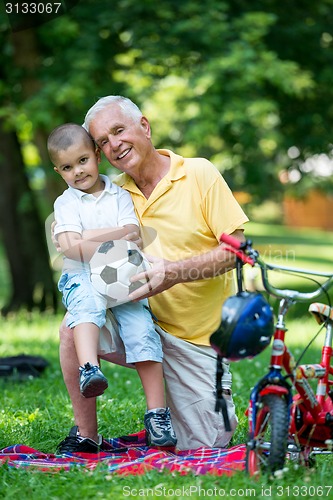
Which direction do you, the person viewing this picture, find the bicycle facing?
facing the viewer and to the left of the viewer

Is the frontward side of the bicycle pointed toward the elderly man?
no

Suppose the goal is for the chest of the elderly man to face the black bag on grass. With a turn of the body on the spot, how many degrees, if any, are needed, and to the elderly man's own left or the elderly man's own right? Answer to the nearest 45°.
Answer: approximately 90° to the elderly man's own right

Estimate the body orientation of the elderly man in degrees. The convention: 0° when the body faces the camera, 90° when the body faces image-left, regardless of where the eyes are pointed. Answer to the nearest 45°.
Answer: approximately 45°

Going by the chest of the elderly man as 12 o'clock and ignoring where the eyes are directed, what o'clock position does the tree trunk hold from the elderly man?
The tree trunk is roughly at 4 o'clock from the elderly man.

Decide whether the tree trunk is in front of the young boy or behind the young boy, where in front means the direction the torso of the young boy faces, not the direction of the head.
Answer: behind

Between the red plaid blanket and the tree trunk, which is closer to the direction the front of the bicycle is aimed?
the red plaid blanket

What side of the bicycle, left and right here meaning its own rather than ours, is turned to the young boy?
right

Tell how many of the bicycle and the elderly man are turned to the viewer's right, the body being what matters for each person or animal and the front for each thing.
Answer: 0

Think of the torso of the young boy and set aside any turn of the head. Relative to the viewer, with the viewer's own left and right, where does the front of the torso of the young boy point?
facing the viewer

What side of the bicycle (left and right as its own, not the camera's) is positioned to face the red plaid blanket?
right

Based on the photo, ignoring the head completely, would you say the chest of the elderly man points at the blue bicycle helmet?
no

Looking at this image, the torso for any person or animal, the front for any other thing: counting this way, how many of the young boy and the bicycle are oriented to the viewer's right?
0

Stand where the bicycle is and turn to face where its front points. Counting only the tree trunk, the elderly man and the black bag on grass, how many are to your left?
0

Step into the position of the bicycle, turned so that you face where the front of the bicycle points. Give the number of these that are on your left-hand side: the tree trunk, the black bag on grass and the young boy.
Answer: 0

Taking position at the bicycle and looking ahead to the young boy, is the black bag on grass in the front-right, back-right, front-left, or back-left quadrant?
front-right

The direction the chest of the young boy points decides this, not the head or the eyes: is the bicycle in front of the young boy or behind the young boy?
in front
